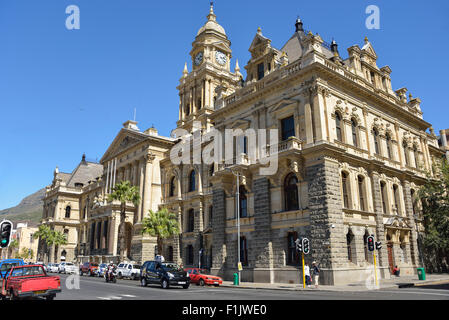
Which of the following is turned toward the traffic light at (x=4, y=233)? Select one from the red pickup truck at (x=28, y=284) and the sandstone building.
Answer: the sandstone building

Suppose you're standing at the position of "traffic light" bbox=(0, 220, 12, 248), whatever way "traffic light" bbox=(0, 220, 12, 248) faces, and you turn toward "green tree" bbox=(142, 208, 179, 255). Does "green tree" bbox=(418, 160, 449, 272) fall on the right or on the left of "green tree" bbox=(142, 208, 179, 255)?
right

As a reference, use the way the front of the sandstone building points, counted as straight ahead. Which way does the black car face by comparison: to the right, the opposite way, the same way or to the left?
to the left

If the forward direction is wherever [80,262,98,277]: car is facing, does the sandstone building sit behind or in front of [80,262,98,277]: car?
in front

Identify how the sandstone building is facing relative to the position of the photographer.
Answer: facing the viewer and to the left of the viewer

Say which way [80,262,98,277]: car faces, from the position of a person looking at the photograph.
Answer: facing the viewer and to the right of the viewer

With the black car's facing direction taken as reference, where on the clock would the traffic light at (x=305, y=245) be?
The traffic light is roughly at 11 o'clock from the black car.
